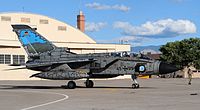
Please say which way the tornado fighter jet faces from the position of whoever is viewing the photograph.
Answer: facing to the right of the viewer
